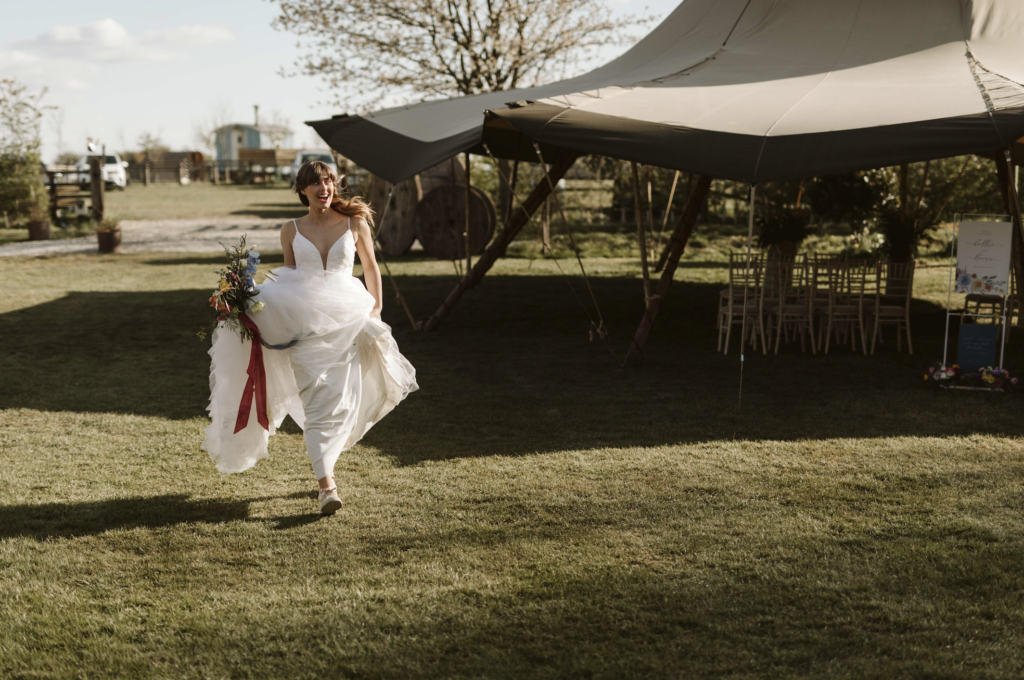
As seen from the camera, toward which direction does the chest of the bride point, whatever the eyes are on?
toward the camera

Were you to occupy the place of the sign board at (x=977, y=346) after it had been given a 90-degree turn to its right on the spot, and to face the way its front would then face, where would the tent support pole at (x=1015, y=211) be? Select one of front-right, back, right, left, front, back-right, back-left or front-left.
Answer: right

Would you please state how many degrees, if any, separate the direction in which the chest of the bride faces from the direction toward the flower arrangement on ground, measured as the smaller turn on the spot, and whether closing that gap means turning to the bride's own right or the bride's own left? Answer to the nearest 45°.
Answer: approximately 90° to the bride's own left

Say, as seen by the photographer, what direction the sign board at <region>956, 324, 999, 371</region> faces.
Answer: facing the viewer

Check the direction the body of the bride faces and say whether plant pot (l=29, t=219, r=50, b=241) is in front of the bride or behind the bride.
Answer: behind

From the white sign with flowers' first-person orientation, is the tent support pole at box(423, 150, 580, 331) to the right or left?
on its right

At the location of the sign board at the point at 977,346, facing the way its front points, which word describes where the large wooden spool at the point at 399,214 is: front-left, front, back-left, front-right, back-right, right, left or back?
back-right

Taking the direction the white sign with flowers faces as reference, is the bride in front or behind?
in front

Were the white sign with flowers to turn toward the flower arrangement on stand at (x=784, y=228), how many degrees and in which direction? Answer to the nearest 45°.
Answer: approximately 135° to its right

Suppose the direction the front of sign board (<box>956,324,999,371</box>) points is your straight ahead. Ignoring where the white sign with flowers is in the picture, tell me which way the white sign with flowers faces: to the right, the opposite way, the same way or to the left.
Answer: the same way
